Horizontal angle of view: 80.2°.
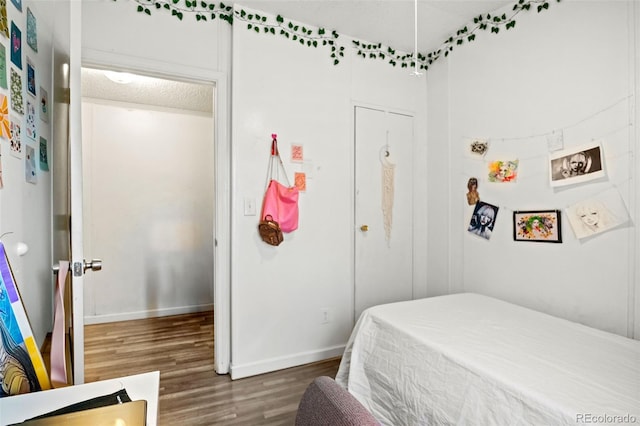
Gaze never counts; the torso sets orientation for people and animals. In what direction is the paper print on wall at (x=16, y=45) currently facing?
to the viewer's right

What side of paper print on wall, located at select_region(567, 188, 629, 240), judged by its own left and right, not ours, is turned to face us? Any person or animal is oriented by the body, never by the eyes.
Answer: front

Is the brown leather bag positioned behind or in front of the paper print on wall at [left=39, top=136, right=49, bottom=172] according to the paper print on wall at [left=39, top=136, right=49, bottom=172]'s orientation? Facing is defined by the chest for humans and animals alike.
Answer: in front

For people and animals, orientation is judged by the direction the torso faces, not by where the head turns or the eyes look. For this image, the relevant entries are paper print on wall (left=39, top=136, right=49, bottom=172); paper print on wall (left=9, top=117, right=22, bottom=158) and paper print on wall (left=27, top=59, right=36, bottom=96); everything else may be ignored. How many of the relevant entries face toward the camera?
0

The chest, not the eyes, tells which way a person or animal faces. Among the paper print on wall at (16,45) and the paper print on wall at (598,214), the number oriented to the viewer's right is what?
1

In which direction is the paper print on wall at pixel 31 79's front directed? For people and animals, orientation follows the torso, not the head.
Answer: to the viewer's right

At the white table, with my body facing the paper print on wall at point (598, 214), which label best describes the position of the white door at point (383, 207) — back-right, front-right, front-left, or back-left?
front-left

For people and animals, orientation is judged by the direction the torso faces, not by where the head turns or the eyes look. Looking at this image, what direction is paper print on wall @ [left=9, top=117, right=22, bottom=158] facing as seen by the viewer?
to the viewer's right

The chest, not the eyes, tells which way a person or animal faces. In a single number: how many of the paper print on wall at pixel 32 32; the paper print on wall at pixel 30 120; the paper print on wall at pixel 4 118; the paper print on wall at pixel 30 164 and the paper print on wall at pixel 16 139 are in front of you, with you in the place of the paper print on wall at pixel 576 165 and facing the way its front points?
5

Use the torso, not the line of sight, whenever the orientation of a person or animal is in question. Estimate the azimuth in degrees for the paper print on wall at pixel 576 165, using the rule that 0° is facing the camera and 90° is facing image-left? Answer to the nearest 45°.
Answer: approximately 45°

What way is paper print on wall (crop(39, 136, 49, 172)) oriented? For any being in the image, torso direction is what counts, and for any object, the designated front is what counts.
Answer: to the viewer's right

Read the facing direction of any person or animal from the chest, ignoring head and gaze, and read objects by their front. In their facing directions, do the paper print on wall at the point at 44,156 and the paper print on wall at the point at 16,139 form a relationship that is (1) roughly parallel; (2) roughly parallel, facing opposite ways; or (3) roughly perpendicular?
roughly parallel

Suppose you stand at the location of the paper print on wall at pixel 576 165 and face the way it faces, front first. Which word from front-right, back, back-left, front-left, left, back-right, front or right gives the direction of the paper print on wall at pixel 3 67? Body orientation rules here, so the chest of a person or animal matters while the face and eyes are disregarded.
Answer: front

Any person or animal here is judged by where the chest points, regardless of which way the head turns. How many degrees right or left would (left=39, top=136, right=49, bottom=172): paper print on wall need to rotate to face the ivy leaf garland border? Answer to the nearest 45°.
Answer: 0° — it already faces it

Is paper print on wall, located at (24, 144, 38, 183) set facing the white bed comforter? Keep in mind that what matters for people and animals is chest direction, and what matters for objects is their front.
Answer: yes

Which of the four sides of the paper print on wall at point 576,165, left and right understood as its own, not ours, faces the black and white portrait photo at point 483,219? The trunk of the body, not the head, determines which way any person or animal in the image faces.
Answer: right
